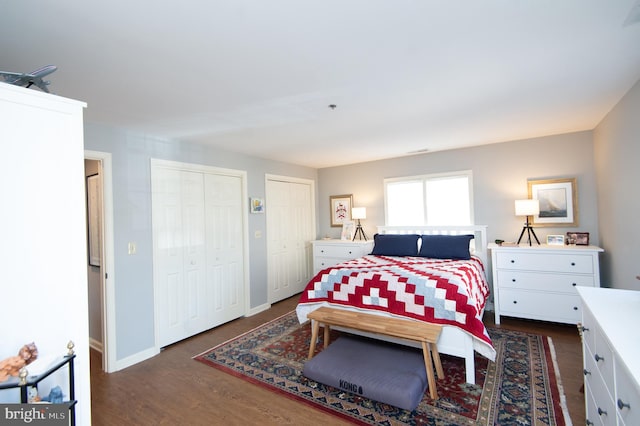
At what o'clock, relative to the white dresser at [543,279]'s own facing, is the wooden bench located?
The wooden bench is roughly at 1 o'clock from the white dresser.

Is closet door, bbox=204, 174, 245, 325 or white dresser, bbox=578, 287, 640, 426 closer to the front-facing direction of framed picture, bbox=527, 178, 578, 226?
the white dresser

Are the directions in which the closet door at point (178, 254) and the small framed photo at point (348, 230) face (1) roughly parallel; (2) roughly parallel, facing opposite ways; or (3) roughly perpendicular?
roughly perpendicular

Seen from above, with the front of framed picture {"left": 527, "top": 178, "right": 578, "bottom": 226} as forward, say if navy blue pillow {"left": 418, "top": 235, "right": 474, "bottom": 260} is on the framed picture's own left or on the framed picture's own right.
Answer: on the framed picture's own right

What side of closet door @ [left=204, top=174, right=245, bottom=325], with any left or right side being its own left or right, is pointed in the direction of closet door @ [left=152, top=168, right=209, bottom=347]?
right

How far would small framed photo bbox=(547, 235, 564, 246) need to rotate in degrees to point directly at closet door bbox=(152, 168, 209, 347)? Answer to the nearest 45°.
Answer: approximately 45° to its right

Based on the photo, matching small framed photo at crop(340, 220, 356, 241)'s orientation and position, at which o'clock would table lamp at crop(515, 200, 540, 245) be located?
The table lamp is roughly at 10 o'clock from the small framed photo.

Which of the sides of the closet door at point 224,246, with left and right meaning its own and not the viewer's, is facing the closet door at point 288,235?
left

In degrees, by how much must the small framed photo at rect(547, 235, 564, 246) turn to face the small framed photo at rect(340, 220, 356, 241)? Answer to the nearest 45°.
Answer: approximately 90° to its right

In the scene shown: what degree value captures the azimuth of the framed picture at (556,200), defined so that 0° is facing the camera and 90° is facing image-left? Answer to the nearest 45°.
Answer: approximately 0°

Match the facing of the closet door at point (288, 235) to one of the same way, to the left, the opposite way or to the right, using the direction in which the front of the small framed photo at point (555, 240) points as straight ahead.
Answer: to the left

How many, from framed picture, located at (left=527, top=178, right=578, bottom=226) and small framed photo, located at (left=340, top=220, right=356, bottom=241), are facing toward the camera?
2
